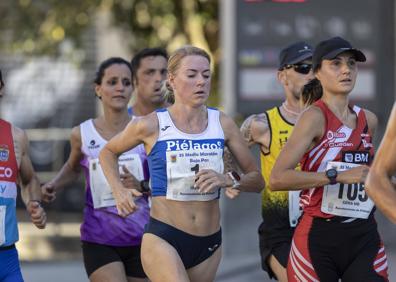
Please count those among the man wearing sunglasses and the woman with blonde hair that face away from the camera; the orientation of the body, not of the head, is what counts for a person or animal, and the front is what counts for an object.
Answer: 0

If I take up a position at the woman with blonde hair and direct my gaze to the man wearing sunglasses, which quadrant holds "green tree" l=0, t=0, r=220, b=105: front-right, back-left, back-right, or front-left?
front-left

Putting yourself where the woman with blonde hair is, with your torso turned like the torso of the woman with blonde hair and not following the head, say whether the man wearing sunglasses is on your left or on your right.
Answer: on your left

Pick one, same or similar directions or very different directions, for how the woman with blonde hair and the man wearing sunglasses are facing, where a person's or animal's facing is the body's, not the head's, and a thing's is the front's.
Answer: same or similar directions

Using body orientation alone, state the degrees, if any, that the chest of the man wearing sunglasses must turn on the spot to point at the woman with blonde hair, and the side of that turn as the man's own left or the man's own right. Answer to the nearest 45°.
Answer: approximately 90° to the man's own right

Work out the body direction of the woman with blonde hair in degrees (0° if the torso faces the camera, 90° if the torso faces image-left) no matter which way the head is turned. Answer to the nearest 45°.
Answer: approximately 315°

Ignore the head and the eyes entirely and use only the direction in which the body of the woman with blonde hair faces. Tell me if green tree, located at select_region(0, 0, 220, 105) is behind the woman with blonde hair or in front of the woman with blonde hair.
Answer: behind

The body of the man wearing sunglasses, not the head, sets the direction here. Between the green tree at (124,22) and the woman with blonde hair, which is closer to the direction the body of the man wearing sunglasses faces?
the woman with blonde hair

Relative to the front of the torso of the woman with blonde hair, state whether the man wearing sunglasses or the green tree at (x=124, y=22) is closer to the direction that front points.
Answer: the man wearing sunglasses

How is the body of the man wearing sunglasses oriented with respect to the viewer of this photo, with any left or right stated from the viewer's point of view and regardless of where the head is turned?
facing the viewer and to the right of the viewer
